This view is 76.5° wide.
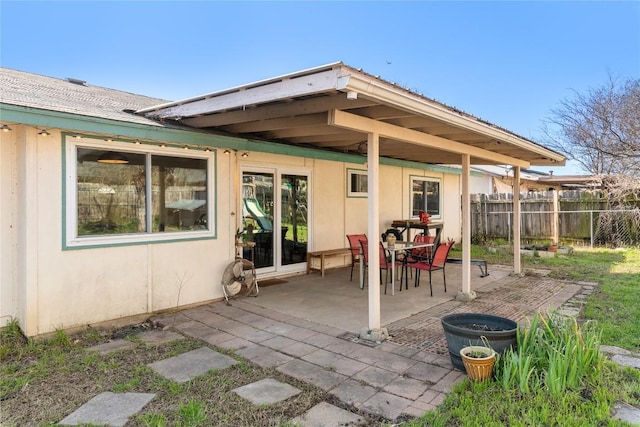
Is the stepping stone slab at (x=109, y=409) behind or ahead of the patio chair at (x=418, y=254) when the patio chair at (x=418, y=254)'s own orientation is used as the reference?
ahead

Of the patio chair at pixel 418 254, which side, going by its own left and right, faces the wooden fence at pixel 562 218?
back

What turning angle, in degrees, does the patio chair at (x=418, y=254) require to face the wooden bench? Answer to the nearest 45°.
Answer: approximately 45° to its right

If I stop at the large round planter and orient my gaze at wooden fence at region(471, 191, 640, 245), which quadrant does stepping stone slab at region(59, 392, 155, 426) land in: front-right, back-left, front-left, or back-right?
back-left

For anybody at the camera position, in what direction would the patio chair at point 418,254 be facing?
facing the viewer and to the left of the viewer

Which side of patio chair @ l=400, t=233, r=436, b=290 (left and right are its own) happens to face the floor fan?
front

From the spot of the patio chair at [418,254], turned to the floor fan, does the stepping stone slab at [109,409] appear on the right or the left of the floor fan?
left
